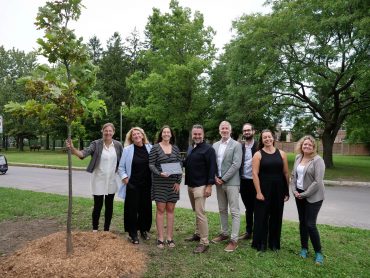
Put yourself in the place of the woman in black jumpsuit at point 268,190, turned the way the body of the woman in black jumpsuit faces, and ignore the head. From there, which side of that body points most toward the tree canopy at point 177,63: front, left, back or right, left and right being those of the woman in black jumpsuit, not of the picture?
back

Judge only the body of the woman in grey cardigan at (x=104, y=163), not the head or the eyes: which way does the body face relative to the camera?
toward the camera

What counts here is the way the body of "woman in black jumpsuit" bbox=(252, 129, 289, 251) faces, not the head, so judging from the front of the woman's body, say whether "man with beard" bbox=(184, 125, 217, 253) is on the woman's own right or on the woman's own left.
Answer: on the woman's own right

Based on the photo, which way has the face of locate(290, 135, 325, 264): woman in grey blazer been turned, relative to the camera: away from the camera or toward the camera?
toward the camera

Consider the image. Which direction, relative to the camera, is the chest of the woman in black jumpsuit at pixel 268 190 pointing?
toward the camera

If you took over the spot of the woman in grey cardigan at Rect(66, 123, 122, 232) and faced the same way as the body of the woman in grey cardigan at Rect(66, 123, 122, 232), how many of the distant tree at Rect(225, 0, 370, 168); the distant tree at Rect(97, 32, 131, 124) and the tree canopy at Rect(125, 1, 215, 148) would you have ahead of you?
0

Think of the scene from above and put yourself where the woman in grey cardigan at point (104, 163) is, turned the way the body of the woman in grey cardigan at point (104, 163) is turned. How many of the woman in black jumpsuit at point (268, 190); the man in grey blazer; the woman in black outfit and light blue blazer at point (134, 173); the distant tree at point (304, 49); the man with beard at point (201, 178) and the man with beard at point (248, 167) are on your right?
0

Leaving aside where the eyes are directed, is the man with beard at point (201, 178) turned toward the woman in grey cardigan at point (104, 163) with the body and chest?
no

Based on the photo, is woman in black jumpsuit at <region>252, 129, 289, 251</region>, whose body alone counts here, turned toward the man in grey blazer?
no

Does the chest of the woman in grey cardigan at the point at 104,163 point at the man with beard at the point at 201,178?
no

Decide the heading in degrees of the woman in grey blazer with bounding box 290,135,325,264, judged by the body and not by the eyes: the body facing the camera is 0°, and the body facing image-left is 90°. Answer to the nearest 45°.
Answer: approximately 45°

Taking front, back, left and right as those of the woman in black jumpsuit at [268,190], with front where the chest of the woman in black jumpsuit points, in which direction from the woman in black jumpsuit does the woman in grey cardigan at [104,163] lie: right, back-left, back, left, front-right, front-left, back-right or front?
right

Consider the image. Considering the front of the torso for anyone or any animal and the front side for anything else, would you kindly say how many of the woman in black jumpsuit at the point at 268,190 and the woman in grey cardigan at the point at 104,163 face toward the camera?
2

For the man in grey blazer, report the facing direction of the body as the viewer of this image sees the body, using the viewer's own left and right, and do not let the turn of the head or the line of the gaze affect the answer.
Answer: facing the viewer and to the left of the viewer

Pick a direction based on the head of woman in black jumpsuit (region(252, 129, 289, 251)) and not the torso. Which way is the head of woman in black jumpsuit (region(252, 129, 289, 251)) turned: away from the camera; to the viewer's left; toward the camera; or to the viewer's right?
toward the camera

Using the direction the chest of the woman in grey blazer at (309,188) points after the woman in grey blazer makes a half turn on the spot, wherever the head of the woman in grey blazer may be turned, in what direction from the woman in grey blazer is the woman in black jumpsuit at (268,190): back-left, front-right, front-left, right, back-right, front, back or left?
back-left

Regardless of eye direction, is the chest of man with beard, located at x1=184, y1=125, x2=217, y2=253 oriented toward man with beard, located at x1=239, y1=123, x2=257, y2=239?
no
